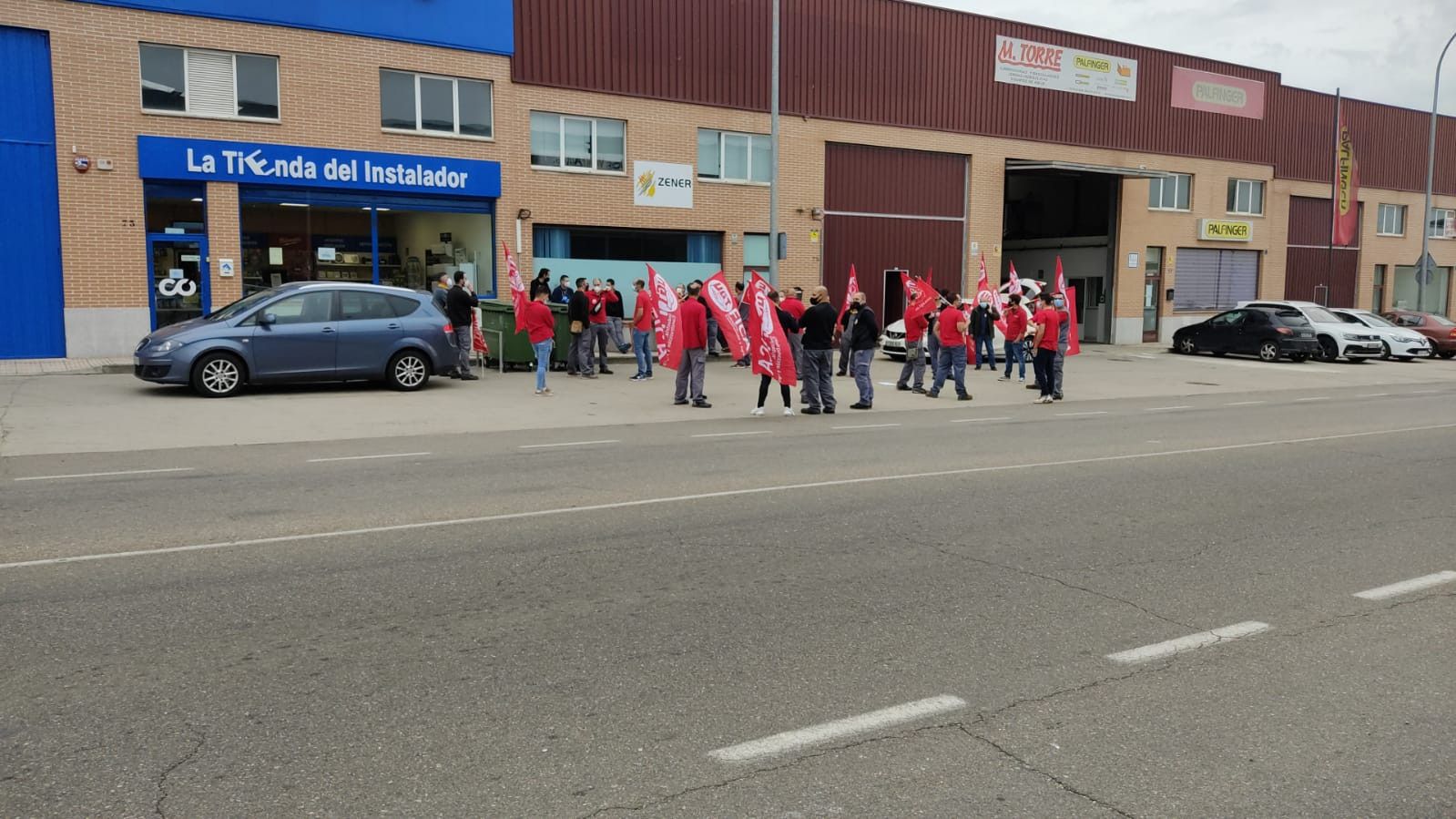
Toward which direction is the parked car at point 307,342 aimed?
to the viewer's left

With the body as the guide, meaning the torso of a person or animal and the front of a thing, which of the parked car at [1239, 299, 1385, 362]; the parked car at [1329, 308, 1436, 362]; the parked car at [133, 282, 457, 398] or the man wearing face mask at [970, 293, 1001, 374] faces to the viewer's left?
the parked car at [133, 282, 457, 398]

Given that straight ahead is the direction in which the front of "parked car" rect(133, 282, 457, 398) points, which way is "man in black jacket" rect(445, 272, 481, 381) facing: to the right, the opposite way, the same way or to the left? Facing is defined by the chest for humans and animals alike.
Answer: the opposite way

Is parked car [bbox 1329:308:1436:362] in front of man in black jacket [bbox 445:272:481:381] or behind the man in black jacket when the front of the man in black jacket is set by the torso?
in front

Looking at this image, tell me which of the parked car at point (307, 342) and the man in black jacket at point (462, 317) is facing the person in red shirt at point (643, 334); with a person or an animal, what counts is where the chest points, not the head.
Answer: the man in black jacket

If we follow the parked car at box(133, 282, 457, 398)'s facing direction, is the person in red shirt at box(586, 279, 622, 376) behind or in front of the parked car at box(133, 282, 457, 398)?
behind

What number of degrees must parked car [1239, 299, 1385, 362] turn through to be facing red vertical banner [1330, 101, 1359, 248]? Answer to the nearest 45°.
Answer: approximately 135° to its left

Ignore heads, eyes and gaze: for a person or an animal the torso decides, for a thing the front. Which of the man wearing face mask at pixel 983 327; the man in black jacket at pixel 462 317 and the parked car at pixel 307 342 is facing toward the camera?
the man wearing face mask

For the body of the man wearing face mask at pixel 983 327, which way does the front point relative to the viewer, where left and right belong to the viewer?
facing the viewer

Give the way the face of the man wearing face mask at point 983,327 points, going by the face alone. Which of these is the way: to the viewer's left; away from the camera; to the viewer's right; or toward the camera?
toward the camera

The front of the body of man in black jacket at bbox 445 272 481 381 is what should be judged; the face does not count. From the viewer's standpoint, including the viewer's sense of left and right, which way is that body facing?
facing to the right of the viewer

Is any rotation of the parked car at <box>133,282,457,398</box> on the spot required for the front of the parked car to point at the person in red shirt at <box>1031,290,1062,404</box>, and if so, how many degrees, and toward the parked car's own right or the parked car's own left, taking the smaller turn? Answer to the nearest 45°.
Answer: approximately 180°

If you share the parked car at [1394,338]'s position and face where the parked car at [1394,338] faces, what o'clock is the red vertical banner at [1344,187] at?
The red vertical banner is roughly at 7 o'clock from the parked car.

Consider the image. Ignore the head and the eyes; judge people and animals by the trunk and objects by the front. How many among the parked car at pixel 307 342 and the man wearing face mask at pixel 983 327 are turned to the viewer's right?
0

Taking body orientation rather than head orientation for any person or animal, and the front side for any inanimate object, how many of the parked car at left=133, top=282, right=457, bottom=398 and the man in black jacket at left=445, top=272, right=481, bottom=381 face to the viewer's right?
1

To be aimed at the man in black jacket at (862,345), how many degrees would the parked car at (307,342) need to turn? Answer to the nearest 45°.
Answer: approximately 180°
